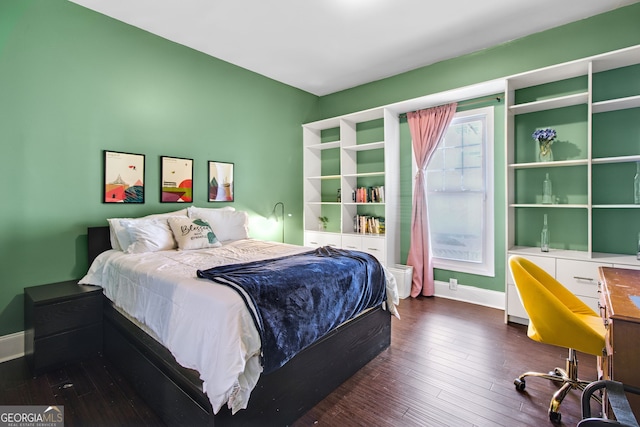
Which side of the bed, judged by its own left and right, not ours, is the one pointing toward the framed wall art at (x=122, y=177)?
back

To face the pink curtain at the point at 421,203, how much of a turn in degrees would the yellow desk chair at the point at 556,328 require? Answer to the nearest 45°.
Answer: approximately 135° to its left

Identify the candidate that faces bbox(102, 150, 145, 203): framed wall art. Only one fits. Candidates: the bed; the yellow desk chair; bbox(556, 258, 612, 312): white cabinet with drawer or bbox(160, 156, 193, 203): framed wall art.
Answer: the white cabinet with drawer

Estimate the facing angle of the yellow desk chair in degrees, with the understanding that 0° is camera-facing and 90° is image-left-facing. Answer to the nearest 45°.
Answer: approximately 270°

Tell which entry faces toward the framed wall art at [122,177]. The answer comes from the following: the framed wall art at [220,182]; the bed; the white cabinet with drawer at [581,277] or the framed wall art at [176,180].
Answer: the white cabinet with drawer

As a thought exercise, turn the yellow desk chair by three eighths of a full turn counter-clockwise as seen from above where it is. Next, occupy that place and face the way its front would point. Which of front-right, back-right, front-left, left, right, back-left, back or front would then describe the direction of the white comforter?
left

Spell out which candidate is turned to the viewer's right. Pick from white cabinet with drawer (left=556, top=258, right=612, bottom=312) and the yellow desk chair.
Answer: the yellow desk chair

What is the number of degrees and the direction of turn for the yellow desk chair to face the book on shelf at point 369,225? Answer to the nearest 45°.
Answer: approximately 135° to its left

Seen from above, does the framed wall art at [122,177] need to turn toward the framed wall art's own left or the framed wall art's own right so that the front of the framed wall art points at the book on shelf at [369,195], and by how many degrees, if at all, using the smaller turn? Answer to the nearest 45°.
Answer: approximately 45° to the framed wall art's own left
